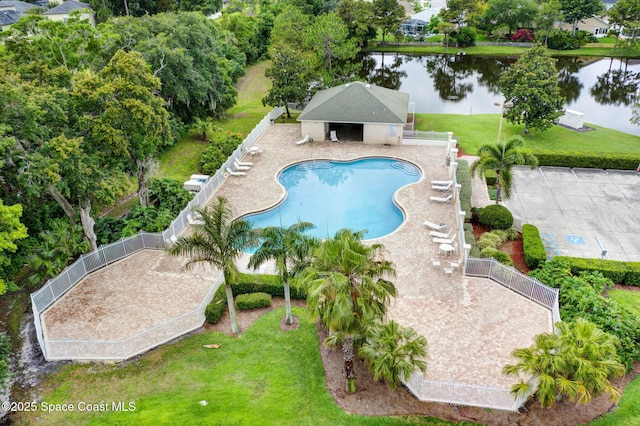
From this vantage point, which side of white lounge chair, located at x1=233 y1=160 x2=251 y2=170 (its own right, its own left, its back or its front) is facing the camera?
right

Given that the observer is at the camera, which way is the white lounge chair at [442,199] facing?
facing to the left of the viewer

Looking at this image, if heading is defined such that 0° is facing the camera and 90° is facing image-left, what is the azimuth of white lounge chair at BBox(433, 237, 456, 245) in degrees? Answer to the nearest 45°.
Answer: approximately 90°

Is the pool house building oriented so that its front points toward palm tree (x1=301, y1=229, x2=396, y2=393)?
yes

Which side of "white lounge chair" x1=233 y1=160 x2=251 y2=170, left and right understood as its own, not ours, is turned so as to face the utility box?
front

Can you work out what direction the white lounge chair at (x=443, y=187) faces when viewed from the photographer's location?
facing to the left of the viewer

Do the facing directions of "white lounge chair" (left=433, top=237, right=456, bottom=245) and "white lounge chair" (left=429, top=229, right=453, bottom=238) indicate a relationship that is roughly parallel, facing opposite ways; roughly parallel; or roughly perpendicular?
roughly parallel

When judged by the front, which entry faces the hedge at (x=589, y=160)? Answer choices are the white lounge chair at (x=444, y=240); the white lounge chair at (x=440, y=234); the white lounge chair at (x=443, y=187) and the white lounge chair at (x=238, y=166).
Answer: the white lounge chair at (x=238, y=166)

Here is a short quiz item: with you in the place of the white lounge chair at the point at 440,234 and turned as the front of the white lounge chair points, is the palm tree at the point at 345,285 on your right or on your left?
on your left

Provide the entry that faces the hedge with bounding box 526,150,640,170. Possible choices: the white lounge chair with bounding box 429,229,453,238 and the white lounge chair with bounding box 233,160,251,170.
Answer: the white lounge chair with bounding box 233,160,251,170

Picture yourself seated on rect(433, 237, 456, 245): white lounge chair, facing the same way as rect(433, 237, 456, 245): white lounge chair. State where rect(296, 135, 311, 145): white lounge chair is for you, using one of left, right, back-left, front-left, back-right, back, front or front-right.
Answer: front-right

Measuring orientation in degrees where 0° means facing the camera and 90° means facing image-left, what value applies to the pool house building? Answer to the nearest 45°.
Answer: approximately 0°

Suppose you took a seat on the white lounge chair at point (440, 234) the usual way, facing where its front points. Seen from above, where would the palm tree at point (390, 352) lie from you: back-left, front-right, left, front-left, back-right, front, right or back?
left

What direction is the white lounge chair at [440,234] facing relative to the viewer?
to the viewer's left

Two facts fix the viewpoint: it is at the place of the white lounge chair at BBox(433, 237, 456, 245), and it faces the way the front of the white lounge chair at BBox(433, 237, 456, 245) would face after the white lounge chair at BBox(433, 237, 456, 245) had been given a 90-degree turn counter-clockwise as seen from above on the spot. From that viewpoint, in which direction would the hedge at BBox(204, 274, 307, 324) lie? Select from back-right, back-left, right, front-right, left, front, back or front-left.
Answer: front-right

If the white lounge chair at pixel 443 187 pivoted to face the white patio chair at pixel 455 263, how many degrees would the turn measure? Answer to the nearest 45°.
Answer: approximately 90° to its left

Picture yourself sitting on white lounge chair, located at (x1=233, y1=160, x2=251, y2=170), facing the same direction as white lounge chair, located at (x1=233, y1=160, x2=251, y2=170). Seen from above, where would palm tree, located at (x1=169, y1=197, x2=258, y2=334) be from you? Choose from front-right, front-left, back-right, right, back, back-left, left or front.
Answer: right

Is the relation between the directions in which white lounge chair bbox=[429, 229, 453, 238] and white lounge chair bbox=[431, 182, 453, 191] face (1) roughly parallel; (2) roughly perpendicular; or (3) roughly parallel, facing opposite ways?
roughly parallel

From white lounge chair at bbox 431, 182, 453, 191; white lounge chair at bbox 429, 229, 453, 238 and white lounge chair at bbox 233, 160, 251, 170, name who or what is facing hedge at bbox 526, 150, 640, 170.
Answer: white lounge chair at bbox 233, 160, 251, 170

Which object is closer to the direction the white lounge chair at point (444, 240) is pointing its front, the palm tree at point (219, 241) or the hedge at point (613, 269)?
the palm tree
